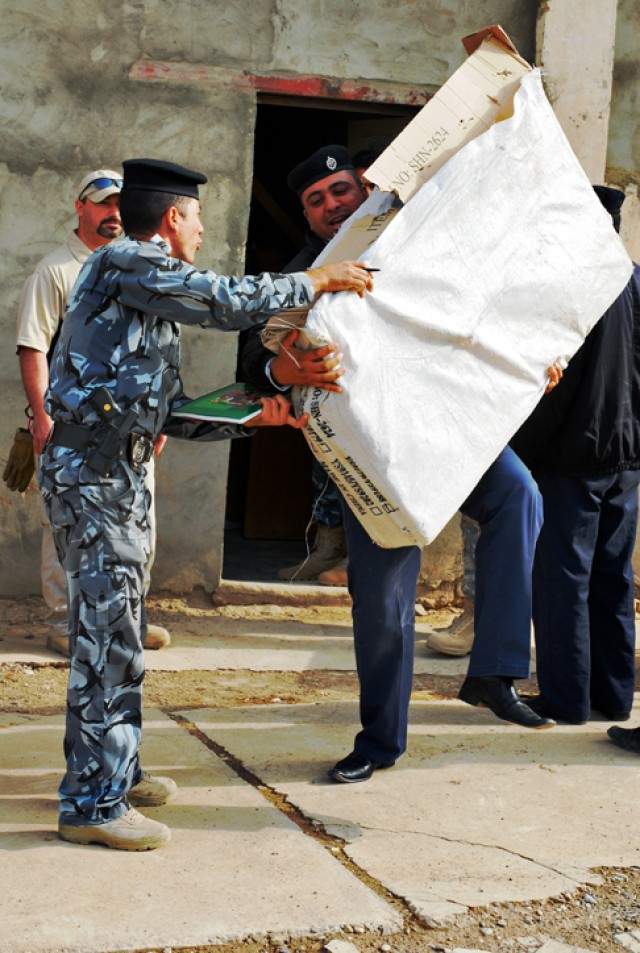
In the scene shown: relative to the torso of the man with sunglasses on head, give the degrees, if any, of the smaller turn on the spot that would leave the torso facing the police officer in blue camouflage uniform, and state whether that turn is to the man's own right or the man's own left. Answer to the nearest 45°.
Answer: approximately 45° to the man's own right

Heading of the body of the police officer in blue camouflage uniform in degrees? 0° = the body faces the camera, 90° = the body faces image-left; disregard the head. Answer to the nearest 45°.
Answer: approximately 270°

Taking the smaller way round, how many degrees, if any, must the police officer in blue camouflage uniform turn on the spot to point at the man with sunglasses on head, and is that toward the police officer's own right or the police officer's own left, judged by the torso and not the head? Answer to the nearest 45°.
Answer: approximately 90° to the police officer's own left

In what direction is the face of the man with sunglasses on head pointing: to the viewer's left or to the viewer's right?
to the viewer's right

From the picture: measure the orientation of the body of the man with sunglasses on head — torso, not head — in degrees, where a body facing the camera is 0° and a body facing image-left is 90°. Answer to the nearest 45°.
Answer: approximately 315°
